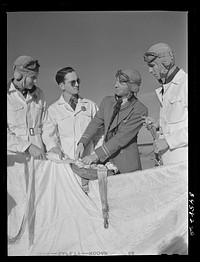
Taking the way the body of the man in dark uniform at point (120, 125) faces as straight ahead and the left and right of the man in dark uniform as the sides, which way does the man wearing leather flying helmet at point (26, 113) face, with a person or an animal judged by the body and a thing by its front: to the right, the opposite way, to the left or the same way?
to the left

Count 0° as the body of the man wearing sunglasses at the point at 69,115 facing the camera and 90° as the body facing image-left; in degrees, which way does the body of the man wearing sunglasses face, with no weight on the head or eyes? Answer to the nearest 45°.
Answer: approximately 0°

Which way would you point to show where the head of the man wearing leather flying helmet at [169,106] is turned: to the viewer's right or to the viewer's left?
to the viewer's left

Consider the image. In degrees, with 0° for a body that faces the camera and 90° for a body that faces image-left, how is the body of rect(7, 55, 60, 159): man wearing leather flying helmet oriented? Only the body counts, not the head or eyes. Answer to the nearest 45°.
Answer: approximately 315°
